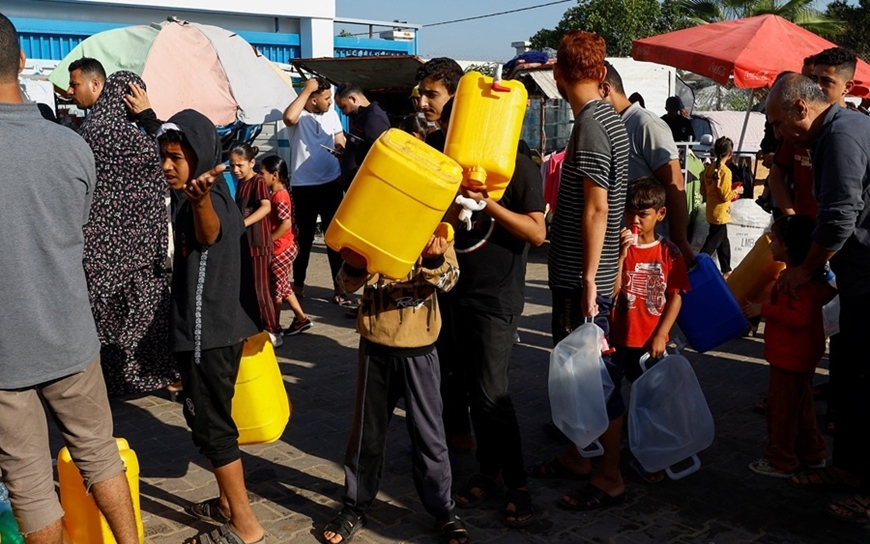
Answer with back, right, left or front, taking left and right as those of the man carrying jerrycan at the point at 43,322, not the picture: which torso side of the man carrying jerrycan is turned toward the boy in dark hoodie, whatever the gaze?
right

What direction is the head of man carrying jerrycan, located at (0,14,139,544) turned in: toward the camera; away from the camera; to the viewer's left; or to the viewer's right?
away from the camera

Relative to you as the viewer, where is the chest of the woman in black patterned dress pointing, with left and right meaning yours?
facing away from the viewer and to the right of the viewer

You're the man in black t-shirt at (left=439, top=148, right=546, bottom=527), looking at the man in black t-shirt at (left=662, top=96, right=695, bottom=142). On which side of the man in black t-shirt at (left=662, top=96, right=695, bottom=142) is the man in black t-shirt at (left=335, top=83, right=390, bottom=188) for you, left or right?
left

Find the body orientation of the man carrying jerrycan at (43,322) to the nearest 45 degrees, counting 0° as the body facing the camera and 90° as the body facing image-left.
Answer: approximately 180°

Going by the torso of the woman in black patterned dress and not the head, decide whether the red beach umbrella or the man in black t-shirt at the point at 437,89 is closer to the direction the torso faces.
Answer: the red beach umbrella
